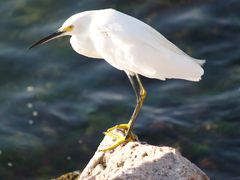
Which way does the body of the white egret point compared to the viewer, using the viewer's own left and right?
facing to the left of the viewer
